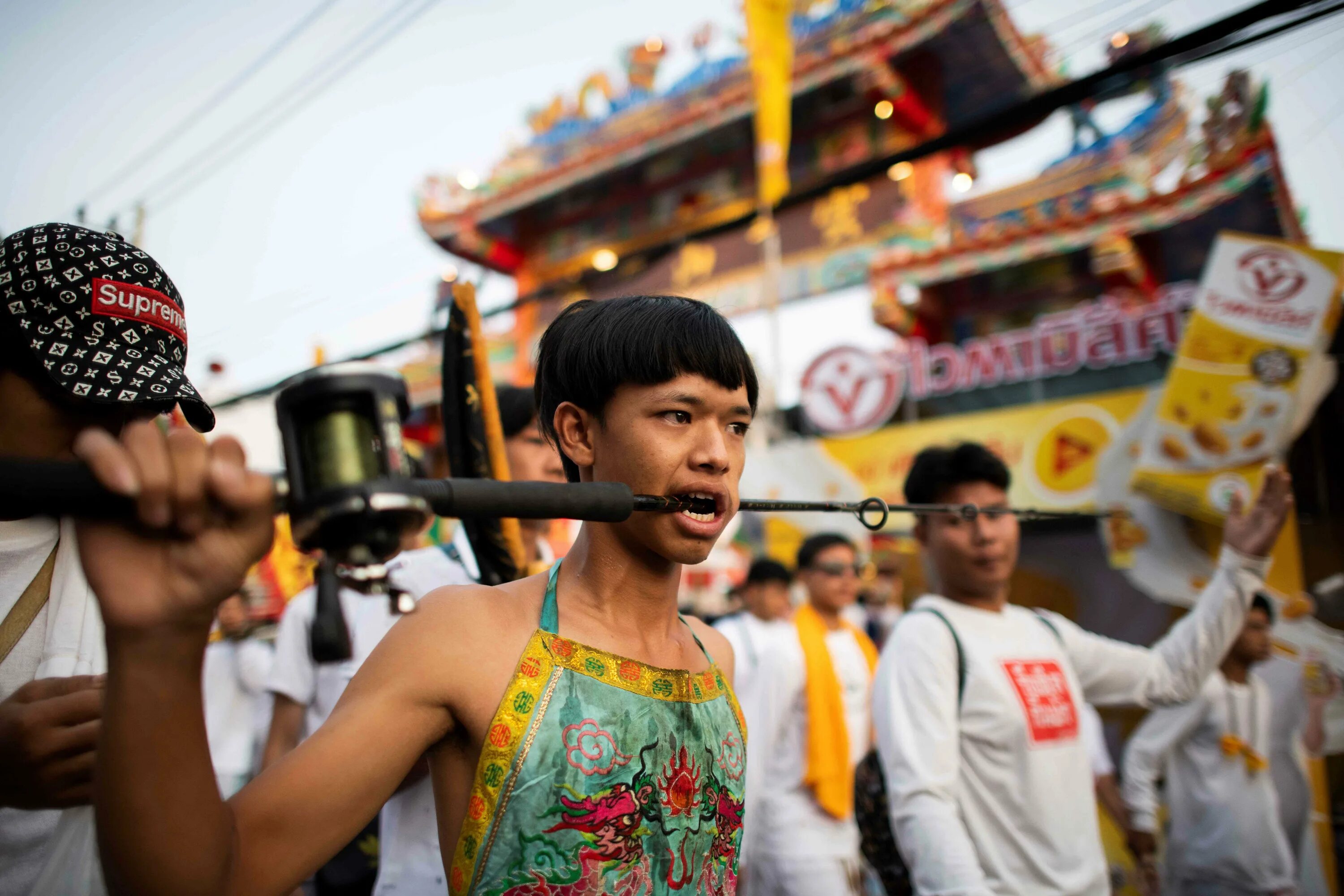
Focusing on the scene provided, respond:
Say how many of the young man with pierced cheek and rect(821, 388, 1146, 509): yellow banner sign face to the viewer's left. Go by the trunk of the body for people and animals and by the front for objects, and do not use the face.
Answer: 0

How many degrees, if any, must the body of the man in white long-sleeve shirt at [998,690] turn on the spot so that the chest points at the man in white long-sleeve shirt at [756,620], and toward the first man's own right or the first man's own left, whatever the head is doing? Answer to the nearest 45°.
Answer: approximately 180°

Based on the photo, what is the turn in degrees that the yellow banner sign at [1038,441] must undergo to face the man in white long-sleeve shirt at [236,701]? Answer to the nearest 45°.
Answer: approximately 45° to its right

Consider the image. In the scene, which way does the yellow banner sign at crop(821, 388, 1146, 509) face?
toward the camera

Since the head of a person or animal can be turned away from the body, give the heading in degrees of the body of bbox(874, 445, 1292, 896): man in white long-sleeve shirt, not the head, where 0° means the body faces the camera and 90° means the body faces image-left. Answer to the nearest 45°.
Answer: approximately 315°

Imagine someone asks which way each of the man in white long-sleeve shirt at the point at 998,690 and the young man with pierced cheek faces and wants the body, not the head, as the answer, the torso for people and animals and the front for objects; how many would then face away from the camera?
0

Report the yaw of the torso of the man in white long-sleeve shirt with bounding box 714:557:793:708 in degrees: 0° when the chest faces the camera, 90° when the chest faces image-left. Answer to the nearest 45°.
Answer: approximately 315°

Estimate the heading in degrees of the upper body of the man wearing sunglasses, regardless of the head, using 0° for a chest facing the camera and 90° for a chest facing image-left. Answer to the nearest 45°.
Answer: approximately 315°

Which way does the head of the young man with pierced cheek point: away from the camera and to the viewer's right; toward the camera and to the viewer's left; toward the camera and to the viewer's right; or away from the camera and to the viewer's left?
toward the camera and to the viewer's right
